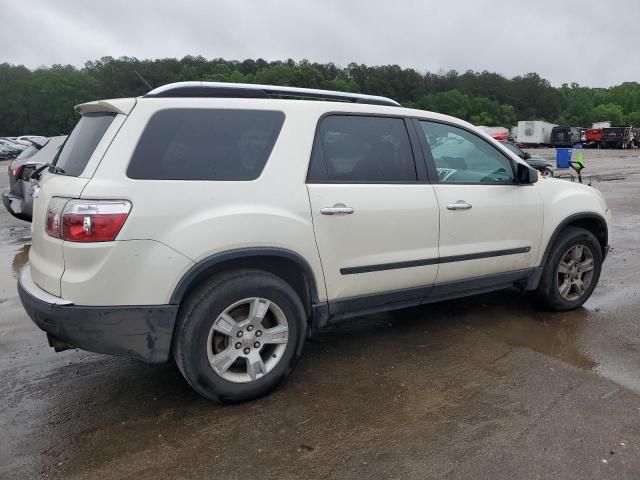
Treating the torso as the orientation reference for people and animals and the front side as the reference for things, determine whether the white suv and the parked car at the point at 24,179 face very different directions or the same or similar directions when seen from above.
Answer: same or similar directions

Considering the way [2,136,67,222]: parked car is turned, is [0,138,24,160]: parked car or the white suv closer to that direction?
the parked car

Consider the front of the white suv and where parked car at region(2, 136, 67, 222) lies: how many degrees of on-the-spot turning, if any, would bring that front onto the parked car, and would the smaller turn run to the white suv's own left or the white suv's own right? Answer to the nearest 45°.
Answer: approximately 90° to the white suv's own left

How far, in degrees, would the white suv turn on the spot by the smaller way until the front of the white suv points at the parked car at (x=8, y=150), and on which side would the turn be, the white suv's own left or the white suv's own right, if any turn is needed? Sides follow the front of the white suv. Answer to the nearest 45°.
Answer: approximately 90° to the white suv's own left

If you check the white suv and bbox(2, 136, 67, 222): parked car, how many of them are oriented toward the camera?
0

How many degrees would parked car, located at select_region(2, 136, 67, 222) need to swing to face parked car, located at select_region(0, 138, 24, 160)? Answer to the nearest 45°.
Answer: approximately 45° to its left

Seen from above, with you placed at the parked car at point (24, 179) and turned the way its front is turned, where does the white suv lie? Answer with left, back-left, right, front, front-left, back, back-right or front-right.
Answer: back-right

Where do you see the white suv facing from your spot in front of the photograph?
facing away from the viewer and to the right of the viewer
